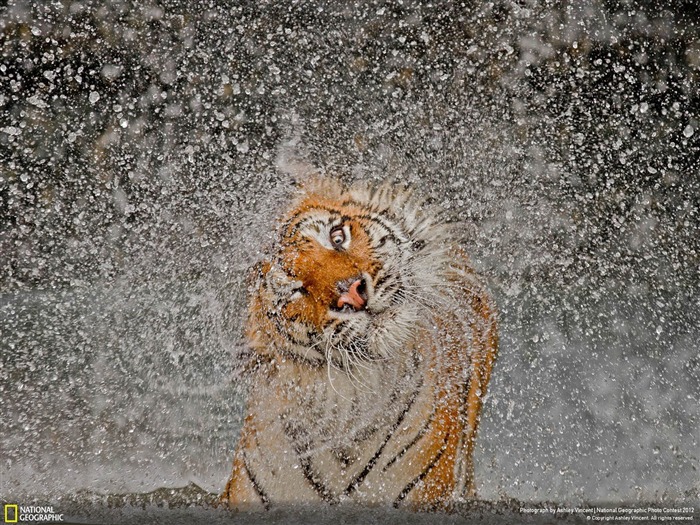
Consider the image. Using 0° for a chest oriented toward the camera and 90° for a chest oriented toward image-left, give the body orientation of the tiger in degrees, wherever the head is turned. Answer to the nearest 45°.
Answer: approximately 0°
